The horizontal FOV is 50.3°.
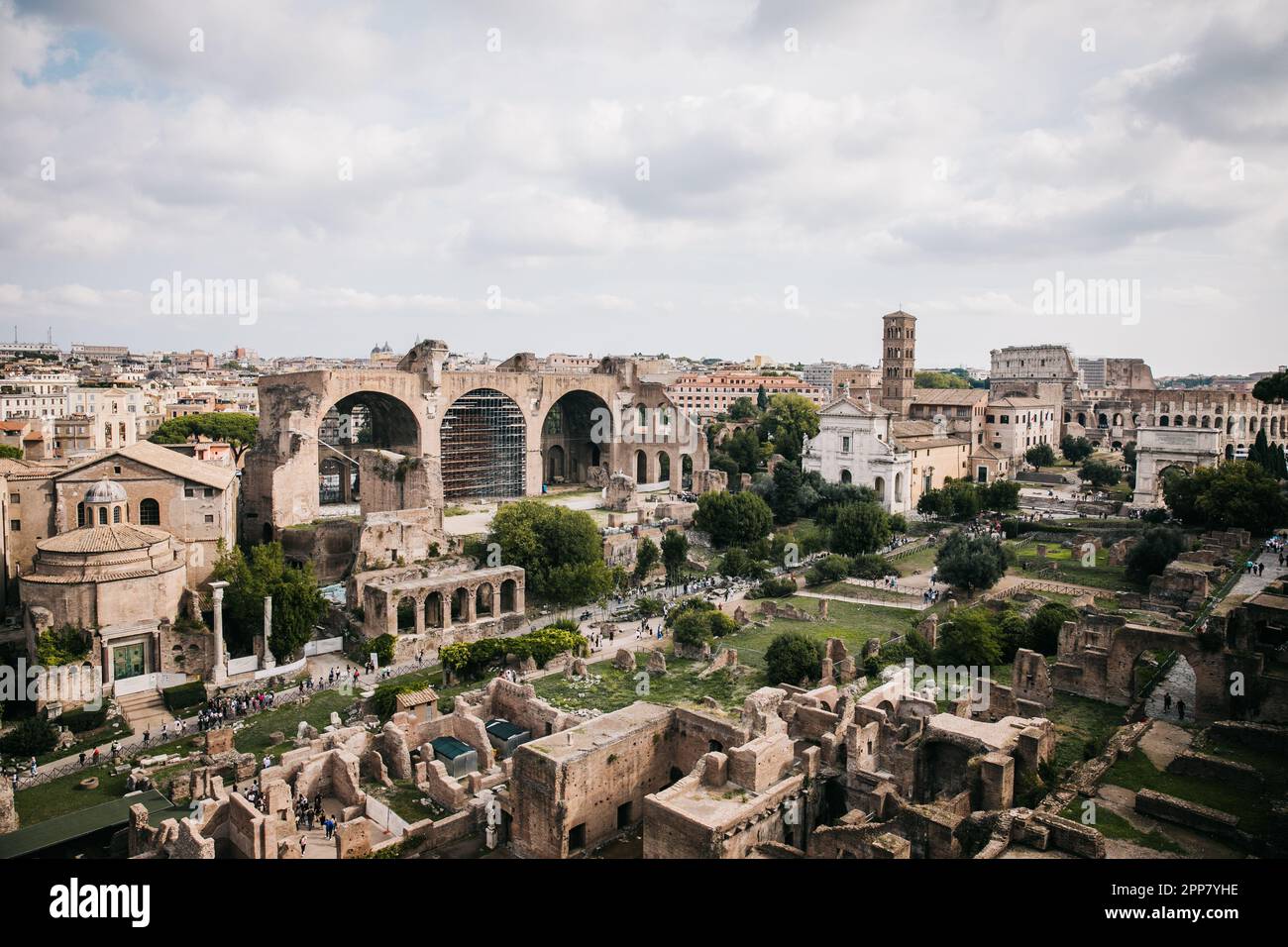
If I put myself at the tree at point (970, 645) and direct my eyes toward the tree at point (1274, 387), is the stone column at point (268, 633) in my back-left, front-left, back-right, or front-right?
back-left

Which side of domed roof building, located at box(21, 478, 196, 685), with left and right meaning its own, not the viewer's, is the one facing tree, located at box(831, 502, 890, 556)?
left

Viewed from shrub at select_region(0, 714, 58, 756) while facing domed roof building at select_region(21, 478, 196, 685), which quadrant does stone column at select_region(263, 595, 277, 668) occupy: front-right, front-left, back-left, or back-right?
front-right

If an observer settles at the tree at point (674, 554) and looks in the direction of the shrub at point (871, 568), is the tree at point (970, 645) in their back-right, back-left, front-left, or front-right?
front-right

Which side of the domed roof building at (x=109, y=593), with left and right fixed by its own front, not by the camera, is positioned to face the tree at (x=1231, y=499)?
left

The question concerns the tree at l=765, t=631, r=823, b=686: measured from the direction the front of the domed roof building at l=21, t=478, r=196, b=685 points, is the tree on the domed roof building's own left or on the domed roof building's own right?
on the domed roof building's own left

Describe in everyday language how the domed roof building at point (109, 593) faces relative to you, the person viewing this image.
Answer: facing the viewer

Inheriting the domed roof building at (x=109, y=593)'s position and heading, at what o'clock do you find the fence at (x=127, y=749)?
The fence is roughly at 12 o'clock from the domed roof building.

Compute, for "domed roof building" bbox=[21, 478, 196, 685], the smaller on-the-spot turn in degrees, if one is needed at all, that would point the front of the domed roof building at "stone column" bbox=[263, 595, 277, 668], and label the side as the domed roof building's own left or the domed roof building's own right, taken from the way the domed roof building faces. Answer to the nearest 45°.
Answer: approximately 90° to the domed roof building's own left
